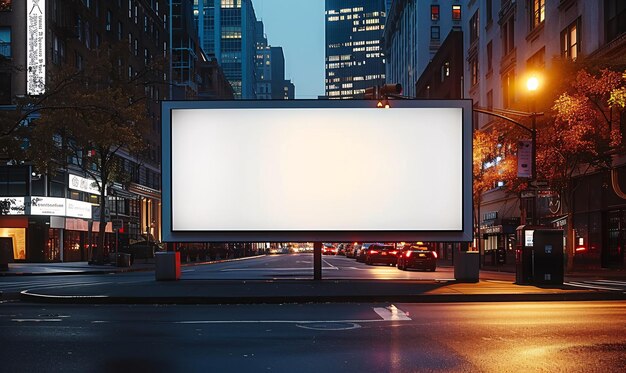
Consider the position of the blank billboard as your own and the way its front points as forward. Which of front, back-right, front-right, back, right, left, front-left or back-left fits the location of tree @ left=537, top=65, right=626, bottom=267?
back-left

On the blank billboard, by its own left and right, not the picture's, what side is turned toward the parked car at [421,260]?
back

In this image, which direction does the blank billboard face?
toward the camera

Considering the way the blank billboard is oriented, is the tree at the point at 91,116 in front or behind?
behind

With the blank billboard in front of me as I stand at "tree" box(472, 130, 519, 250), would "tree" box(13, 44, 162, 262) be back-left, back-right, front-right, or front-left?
front-right
